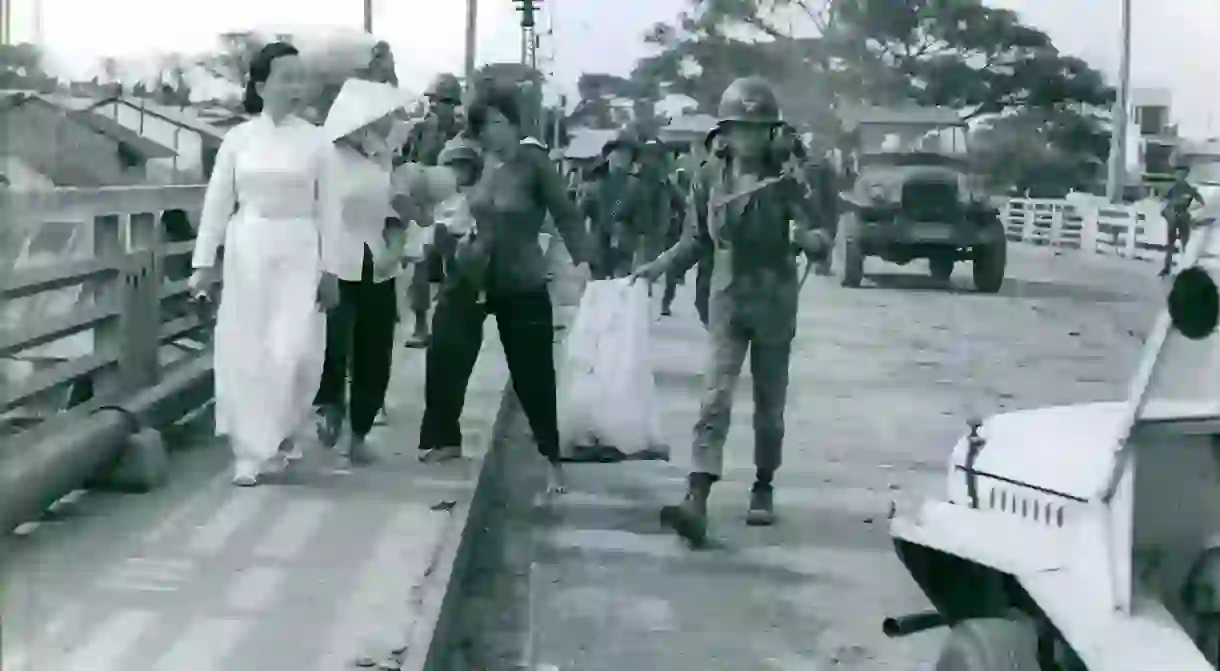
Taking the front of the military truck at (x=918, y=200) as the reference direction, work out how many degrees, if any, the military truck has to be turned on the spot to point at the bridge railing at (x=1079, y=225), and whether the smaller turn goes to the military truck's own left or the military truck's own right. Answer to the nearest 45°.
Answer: approximately 135° to the military truck's own left

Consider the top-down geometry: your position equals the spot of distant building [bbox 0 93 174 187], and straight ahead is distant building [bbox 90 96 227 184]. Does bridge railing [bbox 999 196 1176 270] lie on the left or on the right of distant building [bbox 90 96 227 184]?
right

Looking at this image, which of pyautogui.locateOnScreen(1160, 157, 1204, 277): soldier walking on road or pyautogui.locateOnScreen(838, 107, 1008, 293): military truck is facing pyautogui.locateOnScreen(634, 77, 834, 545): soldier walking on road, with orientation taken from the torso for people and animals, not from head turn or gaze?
the military truck

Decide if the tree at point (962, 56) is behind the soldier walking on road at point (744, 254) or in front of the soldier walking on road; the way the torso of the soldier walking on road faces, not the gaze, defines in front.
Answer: behind

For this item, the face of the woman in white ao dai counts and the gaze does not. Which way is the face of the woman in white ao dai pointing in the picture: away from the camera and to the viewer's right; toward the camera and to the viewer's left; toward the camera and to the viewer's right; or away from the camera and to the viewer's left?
toward the camera and to the viewer's right

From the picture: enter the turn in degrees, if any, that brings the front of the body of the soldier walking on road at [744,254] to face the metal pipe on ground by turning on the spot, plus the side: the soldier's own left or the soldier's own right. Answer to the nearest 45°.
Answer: approximately 90° to the soldier's own right

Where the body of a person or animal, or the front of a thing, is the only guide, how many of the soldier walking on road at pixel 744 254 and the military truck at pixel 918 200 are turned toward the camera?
2

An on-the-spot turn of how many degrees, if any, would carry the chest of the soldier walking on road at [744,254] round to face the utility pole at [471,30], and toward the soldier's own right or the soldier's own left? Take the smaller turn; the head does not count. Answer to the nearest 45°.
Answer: approximately 180°
